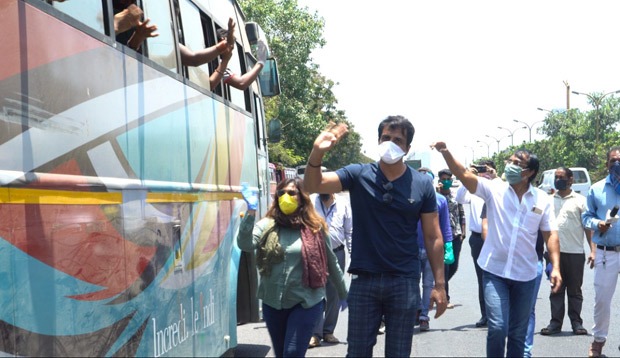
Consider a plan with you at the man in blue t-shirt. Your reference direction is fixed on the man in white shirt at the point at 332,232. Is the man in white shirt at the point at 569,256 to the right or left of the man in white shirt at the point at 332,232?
right

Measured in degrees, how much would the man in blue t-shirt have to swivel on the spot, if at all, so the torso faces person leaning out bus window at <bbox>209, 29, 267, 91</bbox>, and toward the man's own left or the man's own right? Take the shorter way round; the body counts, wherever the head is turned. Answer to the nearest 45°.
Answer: approximately 135° to the man's own right

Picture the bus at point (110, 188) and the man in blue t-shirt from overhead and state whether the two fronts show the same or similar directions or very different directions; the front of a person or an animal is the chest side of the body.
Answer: very different directions

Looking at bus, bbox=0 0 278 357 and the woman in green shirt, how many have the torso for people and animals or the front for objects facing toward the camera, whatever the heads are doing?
1

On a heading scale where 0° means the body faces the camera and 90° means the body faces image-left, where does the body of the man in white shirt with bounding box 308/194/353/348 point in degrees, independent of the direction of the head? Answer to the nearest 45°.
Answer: approximately 0°

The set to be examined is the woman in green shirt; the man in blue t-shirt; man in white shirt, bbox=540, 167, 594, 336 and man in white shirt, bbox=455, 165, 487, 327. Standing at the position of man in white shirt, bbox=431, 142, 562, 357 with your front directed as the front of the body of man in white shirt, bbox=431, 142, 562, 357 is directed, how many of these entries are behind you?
2

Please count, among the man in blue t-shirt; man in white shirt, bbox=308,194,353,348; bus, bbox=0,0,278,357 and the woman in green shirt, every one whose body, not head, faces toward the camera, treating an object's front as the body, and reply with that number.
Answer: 3

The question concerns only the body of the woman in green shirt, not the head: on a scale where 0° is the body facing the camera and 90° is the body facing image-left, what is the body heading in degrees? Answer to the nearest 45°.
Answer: approximately 0°

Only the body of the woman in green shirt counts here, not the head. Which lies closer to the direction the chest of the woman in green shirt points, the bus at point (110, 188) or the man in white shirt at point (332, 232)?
the bus

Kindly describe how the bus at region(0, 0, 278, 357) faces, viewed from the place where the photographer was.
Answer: facing away from the viewer and to the right of the viewer
